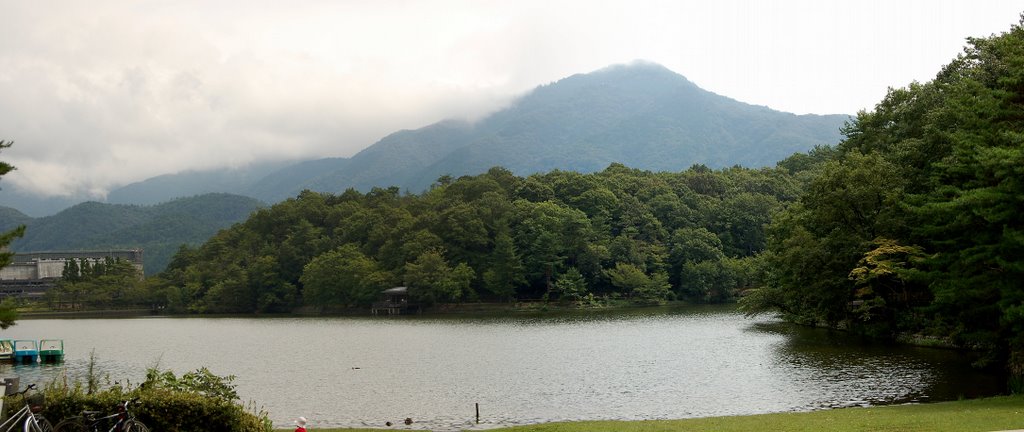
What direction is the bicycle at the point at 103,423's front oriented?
to the viewer's right

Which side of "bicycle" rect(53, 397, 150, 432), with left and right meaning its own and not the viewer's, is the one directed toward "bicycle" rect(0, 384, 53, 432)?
back

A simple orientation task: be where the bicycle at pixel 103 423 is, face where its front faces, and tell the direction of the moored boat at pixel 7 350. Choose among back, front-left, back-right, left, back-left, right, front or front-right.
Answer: left

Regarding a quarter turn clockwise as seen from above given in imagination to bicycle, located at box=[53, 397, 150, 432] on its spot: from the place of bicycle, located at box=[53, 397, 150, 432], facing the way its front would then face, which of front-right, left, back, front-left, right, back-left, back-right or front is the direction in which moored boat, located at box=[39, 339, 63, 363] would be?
back
